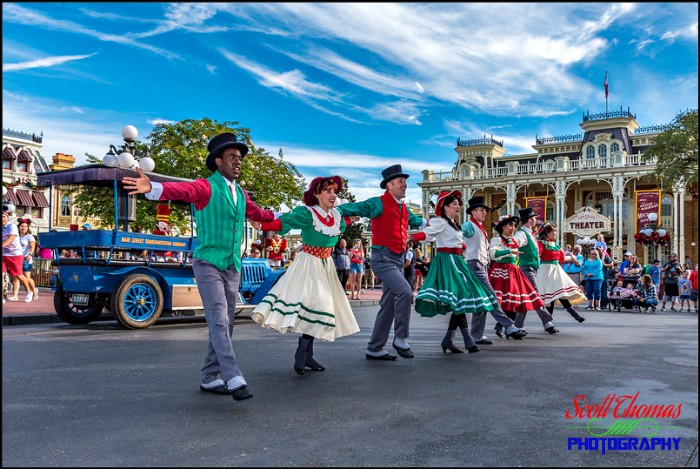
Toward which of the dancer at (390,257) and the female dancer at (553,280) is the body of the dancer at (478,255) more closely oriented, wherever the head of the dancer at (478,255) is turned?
the dancer

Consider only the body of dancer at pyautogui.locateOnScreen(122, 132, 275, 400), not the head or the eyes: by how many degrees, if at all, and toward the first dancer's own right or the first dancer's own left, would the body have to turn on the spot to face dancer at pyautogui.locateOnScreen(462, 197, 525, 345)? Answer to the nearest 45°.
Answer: approximately 90° to the first dancer's own left

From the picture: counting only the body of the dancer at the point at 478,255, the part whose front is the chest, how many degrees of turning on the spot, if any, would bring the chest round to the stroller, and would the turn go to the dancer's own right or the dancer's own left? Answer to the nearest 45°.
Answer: approximately 135° to the dancer's own left

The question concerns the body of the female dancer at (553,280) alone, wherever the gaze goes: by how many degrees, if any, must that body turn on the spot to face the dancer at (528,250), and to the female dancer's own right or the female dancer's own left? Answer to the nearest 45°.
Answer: approximately 90° to the female dancer's own right

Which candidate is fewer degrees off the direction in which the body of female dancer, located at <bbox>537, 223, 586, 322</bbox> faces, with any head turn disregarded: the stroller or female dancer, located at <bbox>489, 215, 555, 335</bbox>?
the female dancer

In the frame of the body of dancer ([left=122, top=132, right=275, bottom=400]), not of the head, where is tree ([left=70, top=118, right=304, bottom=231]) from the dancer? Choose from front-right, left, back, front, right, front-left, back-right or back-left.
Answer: back-left

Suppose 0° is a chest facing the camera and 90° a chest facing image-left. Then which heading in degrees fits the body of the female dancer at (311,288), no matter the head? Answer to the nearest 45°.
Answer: approximately 315°
